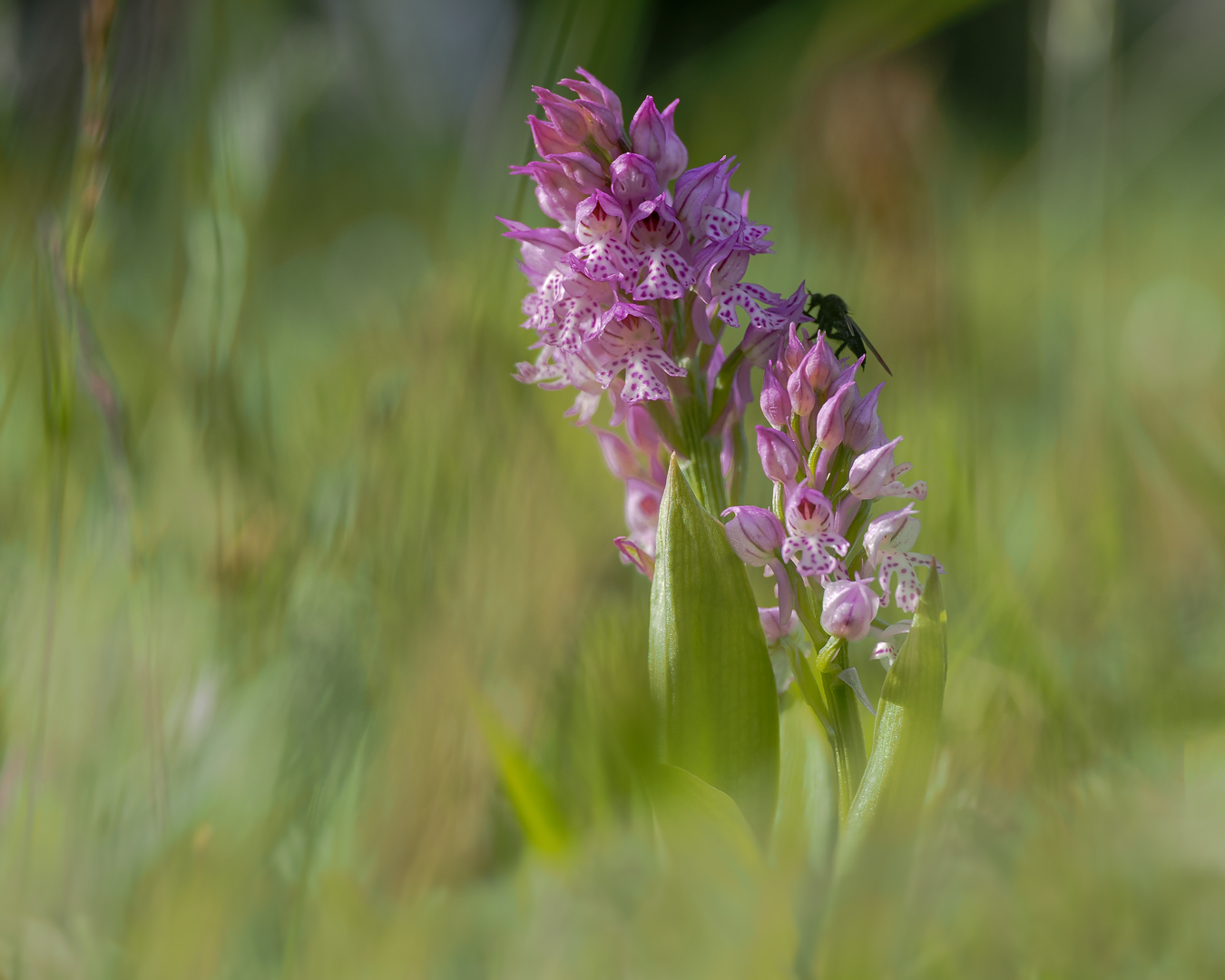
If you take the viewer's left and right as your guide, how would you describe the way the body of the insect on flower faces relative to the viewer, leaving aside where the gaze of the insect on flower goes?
facing to the left of the viewer
